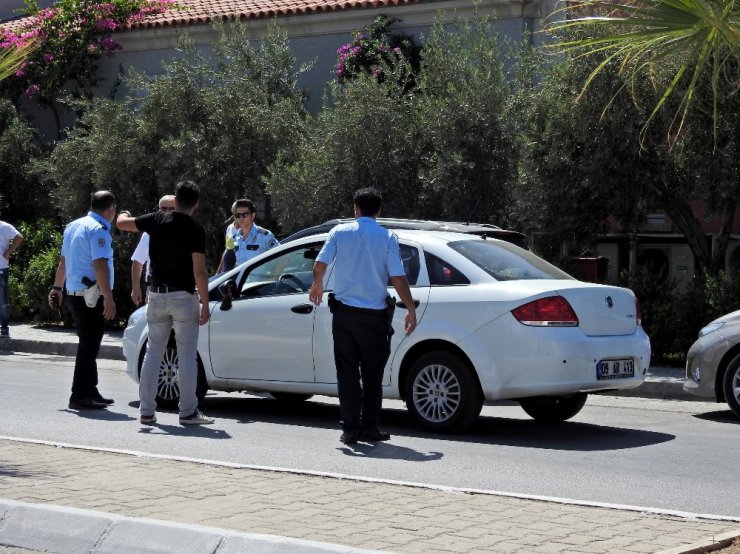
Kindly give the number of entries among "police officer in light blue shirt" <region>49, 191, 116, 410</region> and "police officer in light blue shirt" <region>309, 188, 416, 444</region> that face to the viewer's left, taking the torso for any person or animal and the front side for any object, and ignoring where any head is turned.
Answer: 0

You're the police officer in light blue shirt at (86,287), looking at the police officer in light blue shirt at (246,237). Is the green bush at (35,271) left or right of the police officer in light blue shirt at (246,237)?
left

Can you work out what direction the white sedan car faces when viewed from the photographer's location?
facing away from the viewer and to the left of the viewer

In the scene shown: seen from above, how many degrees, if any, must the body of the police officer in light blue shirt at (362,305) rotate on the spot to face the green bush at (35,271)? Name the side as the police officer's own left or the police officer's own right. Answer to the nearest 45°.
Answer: approximately 45° to the police officer's own left

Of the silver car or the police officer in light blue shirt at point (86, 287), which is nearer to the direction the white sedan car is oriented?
the police officer in light blue shirt

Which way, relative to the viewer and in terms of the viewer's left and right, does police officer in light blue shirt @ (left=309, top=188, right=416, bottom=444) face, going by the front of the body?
facing away from the viewer

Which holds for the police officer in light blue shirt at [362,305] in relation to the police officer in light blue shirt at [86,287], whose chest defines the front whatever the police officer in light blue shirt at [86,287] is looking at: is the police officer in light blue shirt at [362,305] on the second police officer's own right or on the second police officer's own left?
on the second police officer's own right

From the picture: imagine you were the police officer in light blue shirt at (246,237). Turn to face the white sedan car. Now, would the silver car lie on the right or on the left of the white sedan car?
left

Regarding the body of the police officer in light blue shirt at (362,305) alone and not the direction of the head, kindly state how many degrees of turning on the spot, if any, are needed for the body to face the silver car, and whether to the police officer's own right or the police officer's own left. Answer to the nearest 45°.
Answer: approximately 45° to the police officer's own right

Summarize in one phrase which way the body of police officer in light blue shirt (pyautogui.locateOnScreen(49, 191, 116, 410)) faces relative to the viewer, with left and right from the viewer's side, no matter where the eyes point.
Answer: facing away from the viewer and to the right of the viewer

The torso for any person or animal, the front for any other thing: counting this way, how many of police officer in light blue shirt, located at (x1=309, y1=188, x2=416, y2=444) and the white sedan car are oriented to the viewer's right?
0

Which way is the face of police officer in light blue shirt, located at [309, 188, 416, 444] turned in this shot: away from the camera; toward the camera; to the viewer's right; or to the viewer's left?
away from the camera
